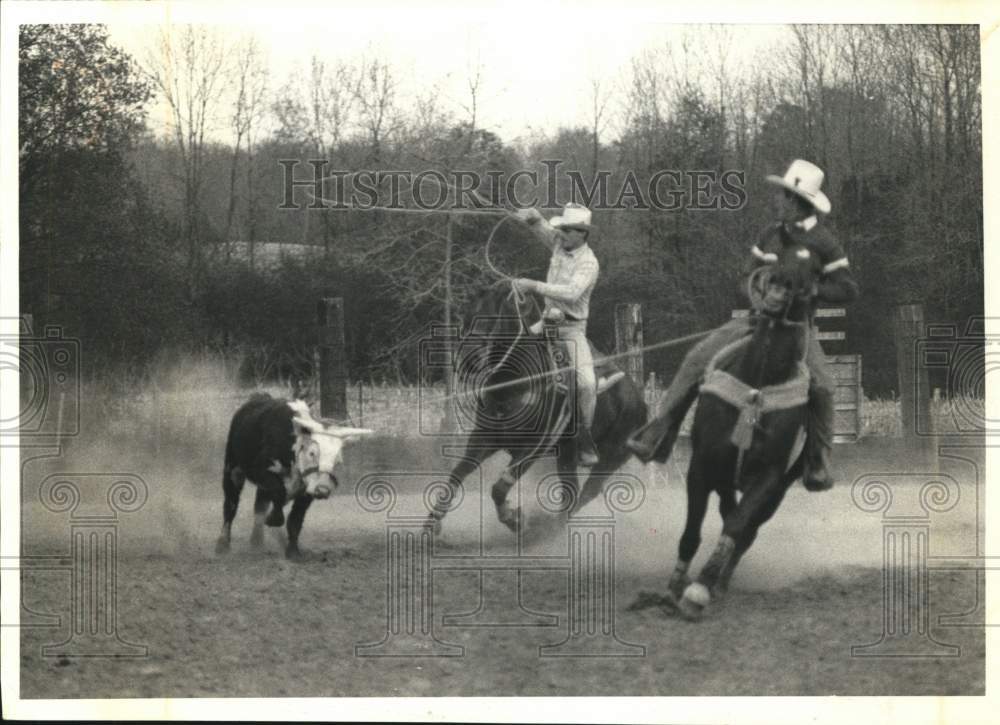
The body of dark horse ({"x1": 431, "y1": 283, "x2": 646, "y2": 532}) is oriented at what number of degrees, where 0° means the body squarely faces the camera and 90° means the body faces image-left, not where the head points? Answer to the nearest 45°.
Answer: approximately 45°

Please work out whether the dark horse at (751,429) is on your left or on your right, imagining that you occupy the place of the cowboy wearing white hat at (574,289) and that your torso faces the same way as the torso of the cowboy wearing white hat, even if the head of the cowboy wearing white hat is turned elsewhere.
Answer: on your left

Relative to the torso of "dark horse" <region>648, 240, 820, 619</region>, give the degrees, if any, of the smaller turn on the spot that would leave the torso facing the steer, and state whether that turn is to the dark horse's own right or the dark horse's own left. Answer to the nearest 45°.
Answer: approximately 90° to the dark horse's own right

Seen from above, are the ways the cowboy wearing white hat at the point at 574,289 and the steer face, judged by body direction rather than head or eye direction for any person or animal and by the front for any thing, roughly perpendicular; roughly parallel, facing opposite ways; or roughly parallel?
roughly perpendicular

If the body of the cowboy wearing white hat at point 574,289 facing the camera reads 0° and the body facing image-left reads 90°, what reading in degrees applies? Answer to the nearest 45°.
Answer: approximately 45°

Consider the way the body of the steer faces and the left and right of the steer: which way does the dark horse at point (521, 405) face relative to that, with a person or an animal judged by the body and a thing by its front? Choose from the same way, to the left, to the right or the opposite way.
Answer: to the right
